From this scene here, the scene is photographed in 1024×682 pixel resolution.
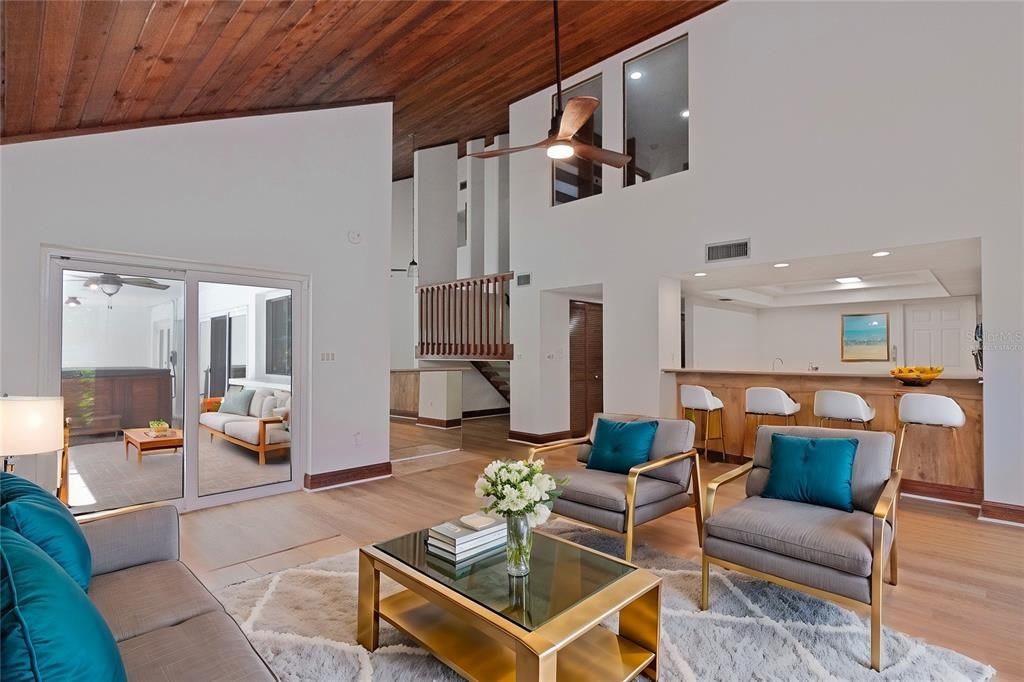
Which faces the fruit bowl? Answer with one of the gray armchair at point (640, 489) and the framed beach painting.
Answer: the framed beach painting

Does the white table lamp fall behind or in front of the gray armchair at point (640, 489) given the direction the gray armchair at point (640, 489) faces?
in front

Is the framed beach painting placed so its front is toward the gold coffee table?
yes

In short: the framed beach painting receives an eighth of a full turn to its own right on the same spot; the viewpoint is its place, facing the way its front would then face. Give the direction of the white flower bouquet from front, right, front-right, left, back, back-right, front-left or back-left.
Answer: front-left

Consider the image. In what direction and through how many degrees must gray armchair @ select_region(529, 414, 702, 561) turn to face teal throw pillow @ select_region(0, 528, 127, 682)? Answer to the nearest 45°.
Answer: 0° — it already faces it

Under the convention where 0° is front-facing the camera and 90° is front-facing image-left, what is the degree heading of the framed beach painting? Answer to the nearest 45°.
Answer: approximately 0°

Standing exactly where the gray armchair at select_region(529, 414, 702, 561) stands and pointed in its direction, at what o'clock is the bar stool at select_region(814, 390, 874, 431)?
The bar stool is roughly at 6 o'clock from the gray armchair.

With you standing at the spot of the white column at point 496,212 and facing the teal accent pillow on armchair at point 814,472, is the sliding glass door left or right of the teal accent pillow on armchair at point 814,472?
right

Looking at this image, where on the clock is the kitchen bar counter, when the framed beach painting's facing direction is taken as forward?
The kitchen bar counter is roughly at 12 o'clock from the framed beach painting.

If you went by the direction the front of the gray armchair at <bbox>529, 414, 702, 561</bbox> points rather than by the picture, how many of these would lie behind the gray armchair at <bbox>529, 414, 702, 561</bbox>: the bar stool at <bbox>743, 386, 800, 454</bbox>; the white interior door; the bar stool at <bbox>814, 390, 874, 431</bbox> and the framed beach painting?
4

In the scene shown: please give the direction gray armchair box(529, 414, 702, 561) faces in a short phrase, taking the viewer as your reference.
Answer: facing the viewer and to the left of the viewer

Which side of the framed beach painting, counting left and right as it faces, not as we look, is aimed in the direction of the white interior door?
left

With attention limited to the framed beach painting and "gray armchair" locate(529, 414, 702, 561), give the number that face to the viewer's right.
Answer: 0

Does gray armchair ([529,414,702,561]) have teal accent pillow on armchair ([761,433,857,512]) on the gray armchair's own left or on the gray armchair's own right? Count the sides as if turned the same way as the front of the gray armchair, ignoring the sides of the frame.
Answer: on the gray armchair's own left
